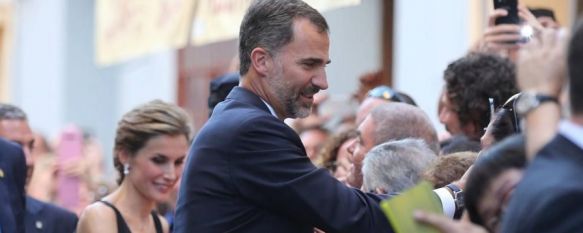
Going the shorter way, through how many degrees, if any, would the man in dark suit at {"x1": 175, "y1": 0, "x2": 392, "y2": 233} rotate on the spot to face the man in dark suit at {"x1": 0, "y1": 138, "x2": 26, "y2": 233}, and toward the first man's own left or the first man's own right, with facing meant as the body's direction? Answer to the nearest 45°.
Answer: approximately 135° to the first man's own left

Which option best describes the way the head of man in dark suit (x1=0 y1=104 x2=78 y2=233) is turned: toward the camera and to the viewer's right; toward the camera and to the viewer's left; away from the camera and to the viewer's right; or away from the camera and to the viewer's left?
toward the camera and to the viewer's right

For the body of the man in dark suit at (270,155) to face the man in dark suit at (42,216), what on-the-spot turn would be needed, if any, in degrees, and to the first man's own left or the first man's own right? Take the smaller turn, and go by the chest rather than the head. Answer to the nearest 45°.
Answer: approximately 135° to the first man's own left

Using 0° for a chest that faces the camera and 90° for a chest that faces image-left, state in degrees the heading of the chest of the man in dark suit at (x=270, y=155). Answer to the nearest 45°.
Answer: approximately 270°
